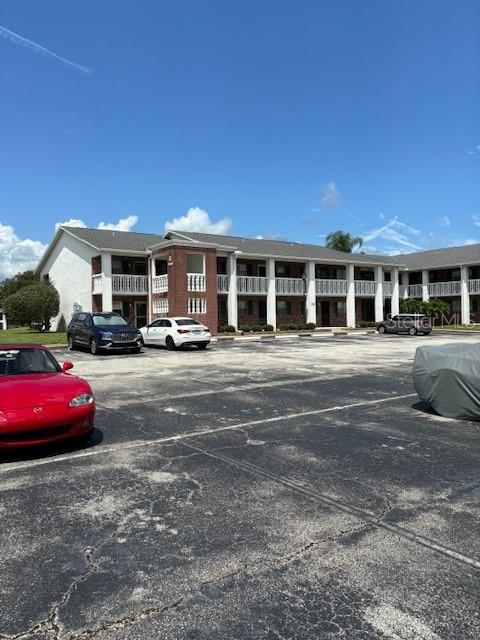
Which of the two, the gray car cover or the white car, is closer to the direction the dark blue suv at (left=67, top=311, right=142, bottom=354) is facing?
the gray car cover

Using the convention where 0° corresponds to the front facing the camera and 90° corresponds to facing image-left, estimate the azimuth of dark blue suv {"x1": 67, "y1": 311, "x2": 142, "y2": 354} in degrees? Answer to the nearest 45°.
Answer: approximately 315°

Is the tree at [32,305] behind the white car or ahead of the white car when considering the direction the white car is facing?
ahead

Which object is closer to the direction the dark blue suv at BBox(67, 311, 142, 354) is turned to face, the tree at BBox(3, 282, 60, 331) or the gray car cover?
the gray car cover

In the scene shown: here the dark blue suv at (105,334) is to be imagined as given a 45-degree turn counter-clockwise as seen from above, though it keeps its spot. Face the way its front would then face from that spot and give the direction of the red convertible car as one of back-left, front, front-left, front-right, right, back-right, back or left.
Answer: right

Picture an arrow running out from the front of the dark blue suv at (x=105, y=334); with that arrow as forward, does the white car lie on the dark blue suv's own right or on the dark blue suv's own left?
on the dark blue suv's own left

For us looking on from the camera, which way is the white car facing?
facing away from the viewer and to the left of the viewer

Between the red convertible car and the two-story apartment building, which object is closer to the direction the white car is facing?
the two-story apartment building

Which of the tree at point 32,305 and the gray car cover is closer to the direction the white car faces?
the tree

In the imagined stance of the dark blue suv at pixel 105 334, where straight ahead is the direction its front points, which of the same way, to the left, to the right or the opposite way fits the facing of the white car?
the opposite way
